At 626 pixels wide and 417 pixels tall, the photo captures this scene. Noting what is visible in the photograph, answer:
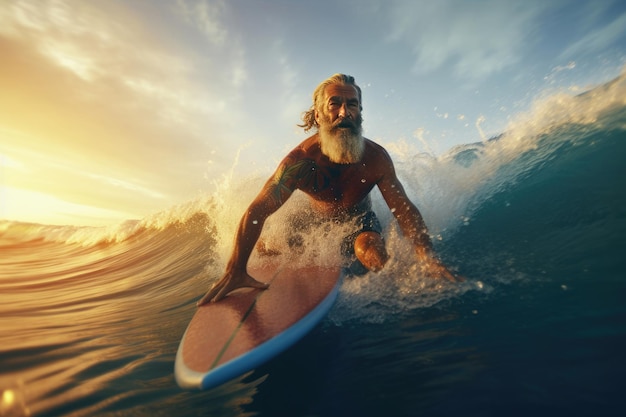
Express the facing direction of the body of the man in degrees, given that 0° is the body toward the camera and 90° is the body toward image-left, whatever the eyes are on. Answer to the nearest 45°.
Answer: approximately 0°

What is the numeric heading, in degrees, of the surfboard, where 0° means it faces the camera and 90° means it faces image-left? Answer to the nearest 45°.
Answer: approximately 45°
